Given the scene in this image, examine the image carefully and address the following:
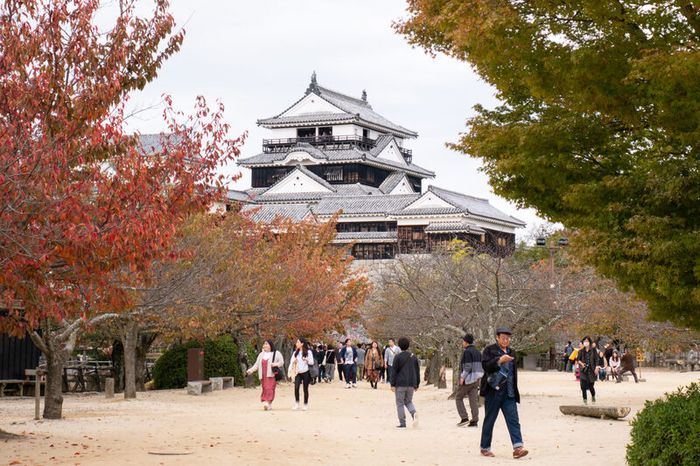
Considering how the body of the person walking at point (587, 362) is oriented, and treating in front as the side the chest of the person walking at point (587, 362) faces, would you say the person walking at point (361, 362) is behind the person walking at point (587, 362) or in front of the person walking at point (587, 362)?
behind

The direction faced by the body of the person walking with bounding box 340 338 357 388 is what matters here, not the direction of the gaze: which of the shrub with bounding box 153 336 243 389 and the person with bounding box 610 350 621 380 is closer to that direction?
the shrub

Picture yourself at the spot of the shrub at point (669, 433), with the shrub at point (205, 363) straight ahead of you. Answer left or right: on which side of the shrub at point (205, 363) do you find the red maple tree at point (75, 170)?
left

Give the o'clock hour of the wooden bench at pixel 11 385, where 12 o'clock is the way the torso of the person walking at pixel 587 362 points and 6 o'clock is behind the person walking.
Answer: The wooden bench is roughly at 3 o'clock from the person walking.

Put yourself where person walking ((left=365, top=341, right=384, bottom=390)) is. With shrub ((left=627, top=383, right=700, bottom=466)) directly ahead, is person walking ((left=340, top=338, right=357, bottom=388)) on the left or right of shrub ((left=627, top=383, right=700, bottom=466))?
right

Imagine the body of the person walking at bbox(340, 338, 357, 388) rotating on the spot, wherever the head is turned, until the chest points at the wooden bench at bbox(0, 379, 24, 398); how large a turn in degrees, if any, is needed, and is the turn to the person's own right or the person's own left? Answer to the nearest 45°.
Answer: approximately 45° to the person's own right

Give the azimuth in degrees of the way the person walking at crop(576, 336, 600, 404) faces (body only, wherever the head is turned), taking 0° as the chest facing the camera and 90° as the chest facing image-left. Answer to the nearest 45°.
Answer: approximately 0°
